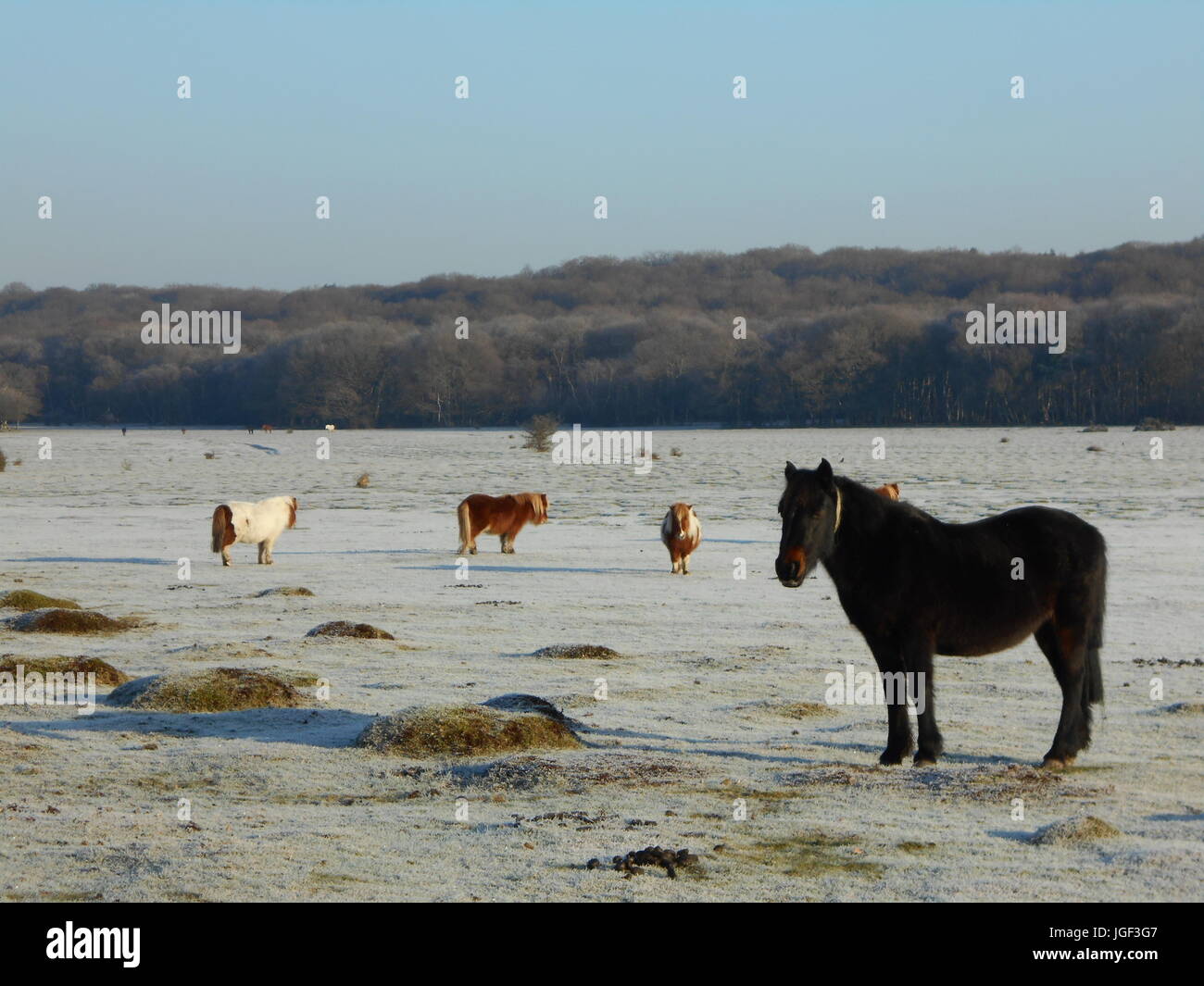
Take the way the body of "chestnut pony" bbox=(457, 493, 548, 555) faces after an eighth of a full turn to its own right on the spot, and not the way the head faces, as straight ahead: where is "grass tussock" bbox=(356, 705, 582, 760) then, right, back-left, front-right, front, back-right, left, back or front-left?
front-right

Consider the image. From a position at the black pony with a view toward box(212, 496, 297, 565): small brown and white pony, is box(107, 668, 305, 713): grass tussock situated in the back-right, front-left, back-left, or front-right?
front-left

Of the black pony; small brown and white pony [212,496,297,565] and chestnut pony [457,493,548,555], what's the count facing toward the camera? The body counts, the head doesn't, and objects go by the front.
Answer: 0

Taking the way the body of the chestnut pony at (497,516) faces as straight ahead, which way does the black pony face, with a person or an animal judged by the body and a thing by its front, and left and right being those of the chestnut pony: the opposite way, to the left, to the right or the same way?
the opposite way

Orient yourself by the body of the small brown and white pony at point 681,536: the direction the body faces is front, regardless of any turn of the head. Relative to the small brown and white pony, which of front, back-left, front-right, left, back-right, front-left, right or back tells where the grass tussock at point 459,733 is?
front

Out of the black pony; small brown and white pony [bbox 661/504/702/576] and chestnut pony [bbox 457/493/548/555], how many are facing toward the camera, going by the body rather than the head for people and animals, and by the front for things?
1

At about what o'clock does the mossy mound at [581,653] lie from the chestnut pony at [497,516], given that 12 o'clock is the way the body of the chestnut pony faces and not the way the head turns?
The mossy mound is roughly at 3 o'clock from the chestnut pony.

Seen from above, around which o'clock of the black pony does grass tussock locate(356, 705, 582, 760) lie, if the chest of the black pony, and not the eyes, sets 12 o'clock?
The grass tussock is roughly at 12 o'clock from the black pony.

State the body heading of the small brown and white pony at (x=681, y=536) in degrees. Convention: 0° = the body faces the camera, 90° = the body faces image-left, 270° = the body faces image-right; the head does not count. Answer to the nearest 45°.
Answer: approximately 0°

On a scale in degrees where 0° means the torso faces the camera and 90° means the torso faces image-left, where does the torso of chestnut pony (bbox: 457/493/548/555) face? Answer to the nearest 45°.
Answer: approximately 270°

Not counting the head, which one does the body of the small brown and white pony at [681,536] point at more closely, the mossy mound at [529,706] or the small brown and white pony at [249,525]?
the mossy mound

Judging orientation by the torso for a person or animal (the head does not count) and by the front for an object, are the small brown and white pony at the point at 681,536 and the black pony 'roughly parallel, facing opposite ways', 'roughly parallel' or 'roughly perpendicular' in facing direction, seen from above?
roughly perpendicular

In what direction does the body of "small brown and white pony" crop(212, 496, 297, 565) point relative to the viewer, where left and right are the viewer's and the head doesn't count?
facing to the right of the viewer

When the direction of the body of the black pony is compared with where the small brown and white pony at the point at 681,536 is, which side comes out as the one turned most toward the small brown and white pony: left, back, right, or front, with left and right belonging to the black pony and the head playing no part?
right

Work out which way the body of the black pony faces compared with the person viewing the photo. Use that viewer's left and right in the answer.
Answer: facing to the left of the viewer
